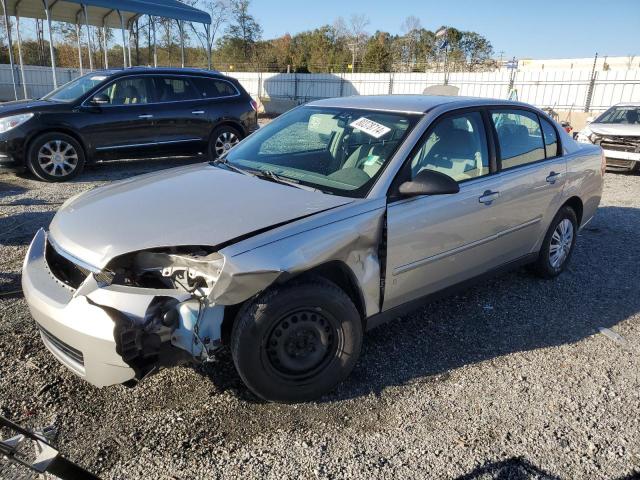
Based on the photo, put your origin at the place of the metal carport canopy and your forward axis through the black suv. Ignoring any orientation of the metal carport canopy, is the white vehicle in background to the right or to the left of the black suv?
left

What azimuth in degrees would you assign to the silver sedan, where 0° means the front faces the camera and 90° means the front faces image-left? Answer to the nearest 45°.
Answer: approximately 45°

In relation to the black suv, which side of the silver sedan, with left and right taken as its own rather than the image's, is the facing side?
right

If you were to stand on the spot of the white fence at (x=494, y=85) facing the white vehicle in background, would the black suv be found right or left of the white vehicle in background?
right

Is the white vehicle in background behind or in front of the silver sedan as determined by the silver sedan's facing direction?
behind

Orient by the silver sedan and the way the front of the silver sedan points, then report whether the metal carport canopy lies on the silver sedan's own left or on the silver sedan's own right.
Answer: on the silver sedan's own right

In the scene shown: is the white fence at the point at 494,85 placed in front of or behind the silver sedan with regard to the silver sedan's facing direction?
behind
